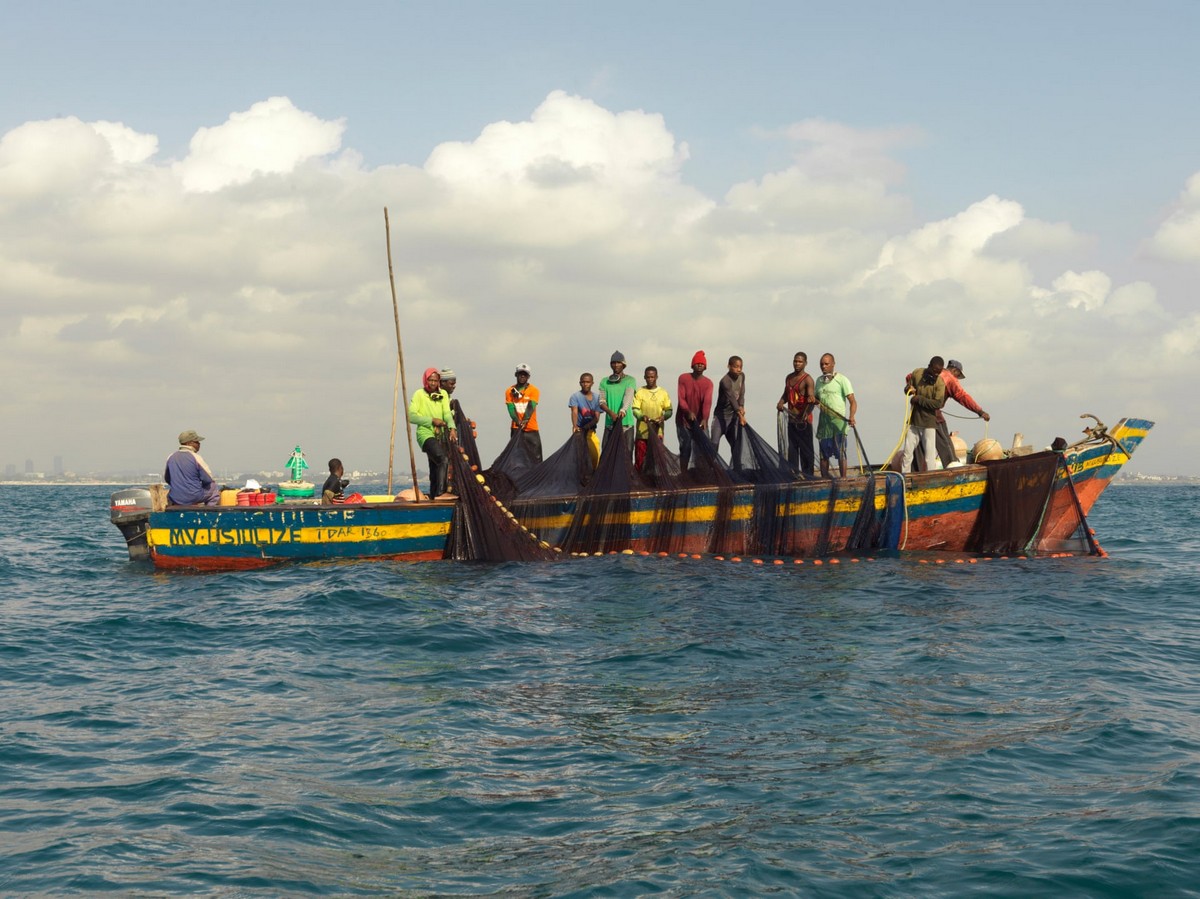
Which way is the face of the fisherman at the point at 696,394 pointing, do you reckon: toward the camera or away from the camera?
toward the camera

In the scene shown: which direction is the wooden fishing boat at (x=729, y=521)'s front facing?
to the viewer's right

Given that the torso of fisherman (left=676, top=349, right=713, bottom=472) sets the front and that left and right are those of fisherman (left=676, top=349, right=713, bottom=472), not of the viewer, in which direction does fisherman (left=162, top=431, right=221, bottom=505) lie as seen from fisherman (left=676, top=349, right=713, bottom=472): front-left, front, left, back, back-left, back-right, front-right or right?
right

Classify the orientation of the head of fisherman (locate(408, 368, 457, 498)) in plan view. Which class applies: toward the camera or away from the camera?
toward the camera

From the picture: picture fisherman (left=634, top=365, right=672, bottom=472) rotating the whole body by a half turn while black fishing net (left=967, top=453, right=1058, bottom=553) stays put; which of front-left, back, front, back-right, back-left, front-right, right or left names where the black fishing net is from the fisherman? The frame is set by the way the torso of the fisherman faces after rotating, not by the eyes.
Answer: right

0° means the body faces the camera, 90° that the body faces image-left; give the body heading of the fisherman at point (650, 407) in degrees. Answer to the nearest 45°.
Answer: approximately 0°

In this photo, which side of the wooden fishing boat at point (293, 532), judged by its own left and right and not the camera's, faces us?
right

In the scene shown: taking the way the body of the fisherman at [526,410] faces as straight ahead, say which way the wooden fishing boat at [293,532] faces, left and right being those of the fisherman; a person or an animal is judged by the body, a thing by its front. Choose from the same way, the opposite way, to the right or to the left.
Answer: to the left

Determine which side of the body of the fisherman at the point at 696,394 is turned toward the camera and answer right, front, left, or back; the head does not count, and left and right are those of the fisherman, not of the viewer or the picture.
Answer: front

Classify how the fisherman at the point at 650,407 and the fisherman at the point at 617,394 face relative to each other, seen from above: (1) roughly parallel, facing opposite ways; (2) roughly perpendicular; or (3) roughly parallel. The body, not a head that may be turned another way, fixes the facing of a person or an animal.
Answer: roughly parallel

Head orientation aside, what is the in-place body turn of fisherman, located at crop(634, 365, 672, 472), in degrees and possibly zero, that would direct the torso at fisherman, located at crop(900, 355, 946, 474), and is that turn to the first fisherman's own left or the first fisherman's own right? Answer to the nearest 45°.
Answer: approximately 90° to the first fisherman's own left

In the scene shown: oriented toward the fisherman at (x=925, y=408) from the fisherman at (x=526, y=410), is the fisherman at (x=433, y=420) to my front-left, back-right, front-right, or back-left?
back-right

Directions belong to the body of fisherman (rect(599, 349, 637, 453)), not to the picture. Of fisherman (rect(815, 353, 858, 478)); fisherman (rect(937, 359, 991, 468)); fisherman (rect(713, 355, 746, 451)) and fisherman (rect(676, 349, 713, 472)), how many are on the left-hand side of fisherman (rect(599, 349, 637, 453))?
4
